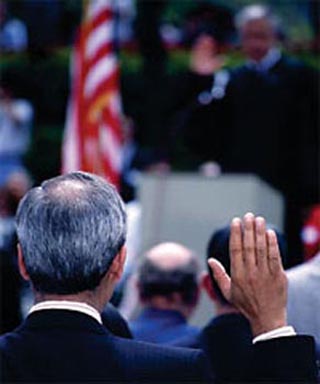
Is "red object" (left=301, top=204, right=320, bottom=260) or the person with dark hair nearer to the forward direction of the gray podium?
the person with dark hair

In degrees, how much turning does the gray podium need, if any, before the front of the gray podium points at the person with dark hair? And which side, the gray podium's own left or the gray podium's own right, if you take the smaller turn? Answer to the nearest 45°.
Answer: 0° — it already faces them

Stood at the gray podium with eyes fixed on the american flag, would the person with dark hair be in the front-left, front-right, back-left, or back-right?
back-left

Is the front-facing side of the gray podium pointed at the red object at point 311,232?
no

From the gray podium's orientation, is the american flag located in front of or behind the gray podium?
behind

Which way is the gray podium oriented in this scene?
toward the camera

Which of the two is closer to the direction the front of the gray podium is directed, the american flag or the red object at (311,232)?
the red object

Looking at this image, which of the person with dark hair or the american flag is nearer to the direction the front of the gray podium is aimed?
the person with dark hair
